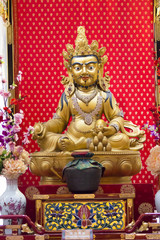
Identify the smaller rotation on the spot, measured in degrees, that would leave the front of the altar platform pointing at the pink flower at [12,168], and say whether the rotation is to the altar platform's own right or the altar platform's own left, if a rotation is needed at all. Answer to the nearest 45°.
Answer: approximately 90° to the altar platform's own right

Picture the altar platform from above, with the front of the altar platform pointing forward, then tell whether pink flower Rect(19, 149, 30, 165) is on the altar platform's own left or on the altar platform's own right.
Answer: on the altar platform's own right

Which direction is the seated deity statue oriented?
toward the camera

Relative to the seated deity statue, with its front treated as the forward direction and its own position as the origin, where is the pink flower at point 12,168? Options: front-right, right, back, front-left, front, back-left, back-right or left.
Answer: front-right

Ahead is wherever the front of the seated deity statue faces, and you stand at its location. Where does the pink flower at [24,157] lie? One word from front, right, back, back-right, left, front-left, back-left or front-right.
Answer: front-right

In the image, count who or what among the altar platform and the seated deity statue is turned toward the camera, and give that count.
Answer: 2
